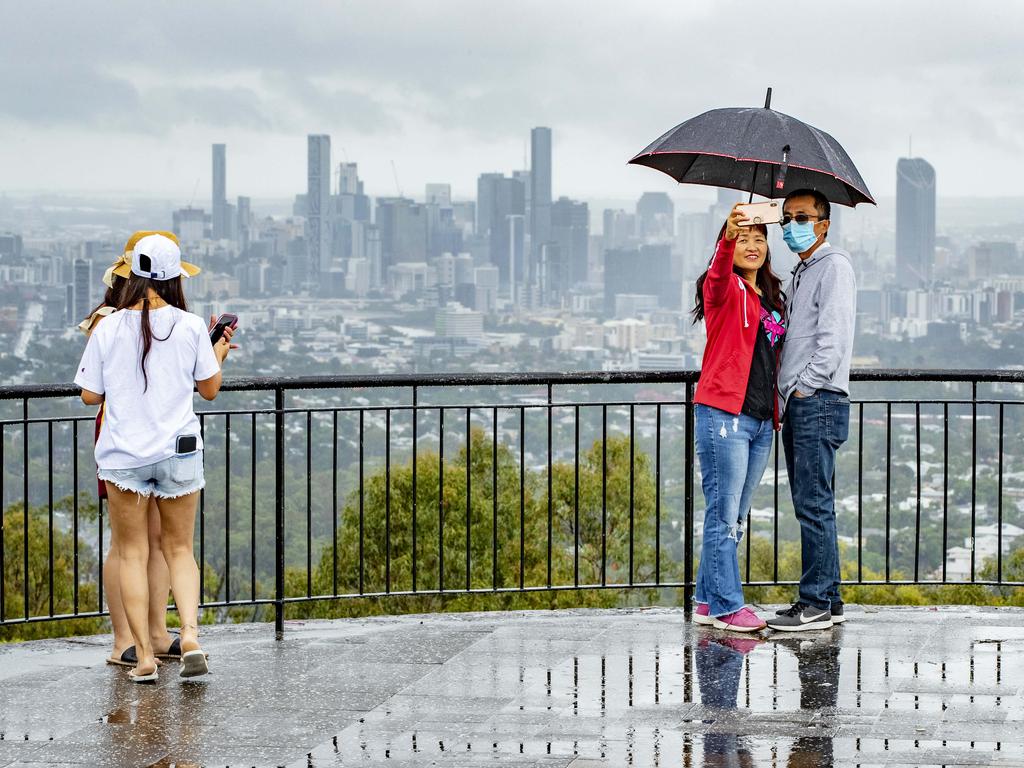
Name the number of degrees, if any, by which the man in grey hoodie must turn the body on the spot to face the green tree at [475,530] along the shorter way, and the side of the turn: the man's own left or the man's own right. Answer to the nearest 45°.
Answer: approximately 90° to the man's own right

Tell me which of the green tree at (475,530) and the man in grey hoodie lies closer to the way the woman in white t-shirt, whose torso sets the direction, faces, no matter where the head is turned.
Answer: the green tree

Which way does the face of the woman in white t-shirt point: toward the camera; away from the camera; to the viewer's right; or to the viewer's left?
away from the camera

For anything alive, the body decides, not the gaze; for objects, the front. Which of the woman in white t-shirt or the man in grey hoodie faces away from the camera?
the woman in white t-shirt

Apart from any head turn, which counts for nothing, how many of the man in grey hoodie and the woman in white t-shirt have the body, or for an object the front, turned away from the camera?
1

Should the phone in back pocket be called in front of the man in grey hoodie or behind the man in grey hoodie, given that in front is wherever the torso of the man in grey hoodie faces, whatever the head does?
in front

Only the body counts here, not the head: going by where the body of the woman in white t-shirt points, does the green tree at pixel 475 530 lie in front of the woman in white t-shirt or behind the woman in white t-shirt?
in front

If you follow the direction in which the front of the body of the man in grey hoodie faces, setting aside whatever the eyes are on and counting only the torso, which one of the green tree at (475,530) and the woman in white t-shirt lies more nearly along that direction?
the woman in white t-shirt

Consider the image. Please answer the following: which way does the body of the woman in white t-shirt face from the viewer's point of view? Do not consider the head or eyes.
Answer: away from the camera

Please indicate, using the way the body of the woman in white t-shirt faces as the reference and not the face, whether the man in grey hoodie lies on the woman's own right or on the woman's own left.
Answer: on the woman's own right
